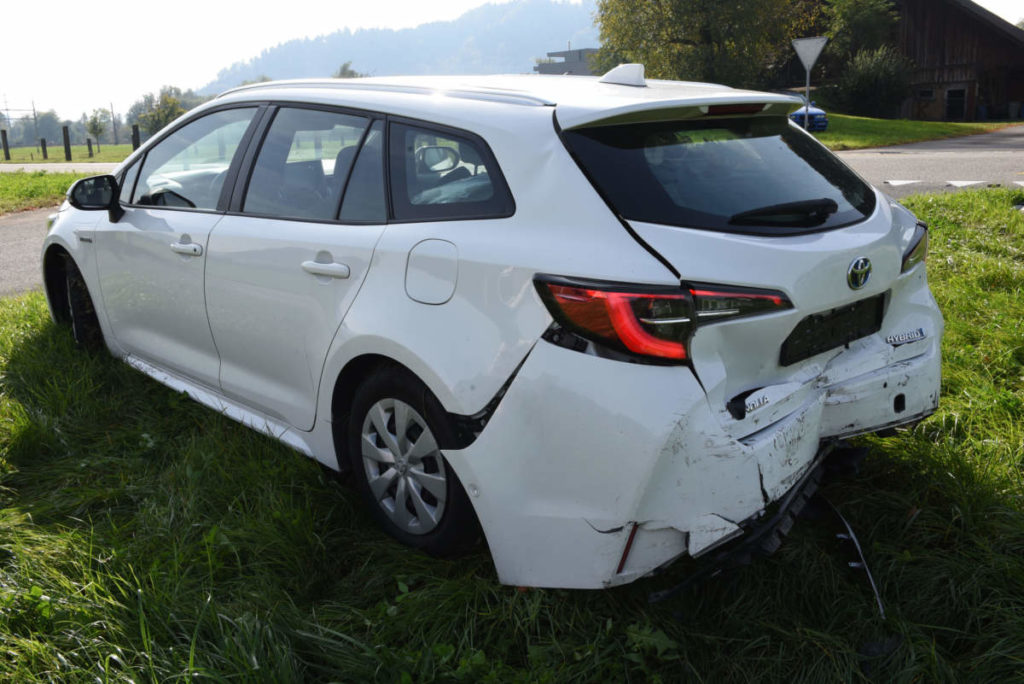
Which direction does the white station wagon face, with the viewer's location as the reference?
facing away from the viewer and to the left of the viewer

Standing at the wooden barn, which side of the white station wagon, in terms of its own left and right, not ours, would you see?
right
